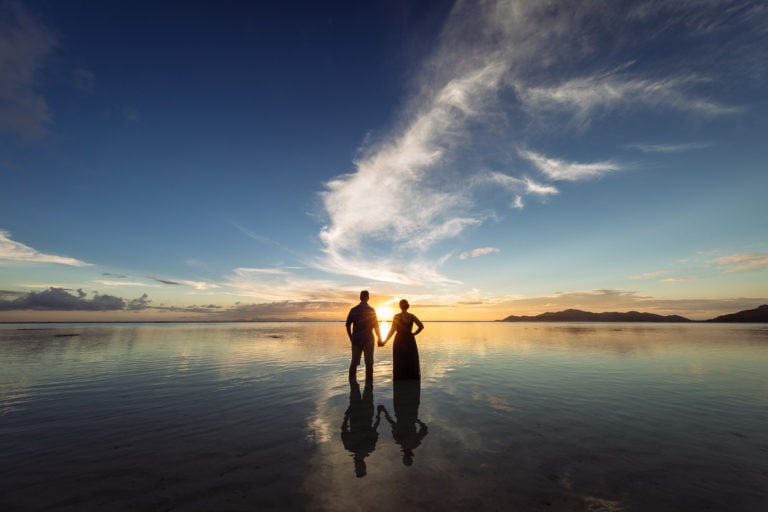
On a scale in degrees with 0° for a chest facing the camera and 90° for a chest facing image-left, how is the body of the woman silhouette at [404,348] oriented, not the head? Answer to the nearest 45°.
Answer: approximately 180°

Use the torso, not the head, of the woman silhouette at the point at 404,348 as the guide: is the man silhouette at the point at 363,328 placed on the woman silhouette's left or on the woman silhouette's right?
on the woman silhouette's left

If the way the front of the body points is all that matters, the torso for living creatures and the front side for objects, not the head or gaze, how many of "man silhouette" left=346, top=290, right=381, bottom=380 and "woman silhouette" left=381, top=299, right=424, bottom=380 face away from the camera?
2

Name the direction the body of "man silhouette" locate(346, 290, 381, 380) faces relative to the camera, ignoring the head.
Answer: away from the camera

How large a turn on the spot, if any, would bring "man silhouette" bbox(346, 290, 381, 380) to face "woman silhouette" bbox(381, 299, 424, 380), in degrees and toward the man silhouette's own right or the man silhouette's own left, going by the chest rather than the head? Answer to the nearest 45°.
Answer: approximately 90° to the man silhouette's own right
